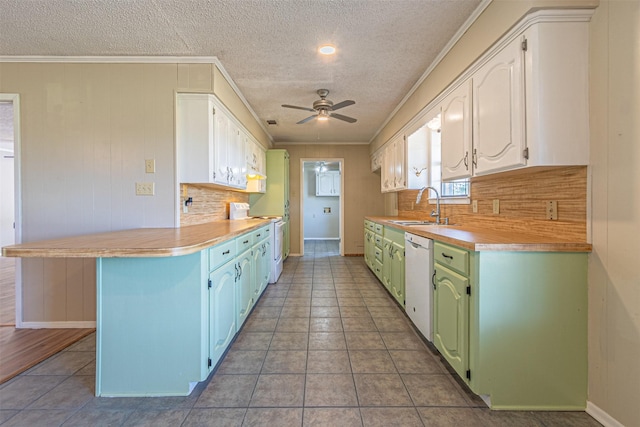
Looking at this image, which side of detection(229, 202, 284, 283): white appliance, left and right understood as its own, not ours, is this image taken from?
right

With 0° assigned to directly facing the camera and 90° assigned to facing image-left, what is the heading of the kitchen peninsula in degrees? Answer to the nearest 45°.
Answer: approximately 270°

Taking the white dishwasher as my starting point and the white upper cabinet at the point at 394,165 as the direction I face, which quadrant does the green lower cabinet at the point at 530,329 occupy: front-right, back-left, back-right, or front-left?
back-right

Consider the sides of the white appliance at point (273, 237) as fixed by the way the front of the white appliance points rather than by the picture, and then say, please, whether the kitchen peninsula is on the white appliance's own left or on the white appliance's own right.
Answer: on the white appliance's own right

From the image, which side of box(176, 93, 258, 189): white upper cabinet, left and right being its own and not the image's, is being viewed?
right

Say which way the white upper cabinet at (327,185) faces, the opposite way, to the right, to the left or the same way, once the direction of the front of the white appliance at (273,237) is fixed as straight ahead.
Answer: to the right

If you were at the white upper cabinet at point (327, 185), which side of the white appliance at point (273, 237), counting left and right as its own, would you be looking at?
left
